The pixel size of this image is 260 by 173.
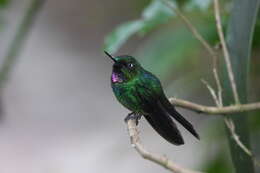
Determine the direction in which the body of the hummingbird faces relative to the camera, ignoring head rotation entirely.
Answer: to the viewer's left

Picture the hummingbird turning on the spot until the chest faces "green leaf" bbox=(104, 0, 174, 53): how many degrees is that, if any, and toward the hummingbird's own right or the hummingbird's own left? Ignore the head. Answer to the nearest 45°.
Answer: approximately 90° to the hummingbird's own right
